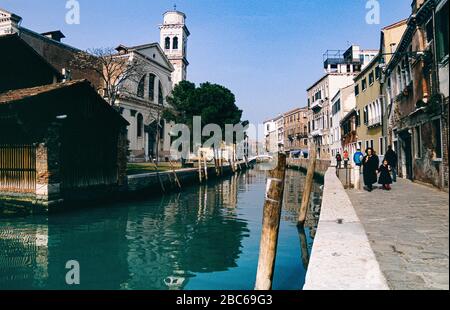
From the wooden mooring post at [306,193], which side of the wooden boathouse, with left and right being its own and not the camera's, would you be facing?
front

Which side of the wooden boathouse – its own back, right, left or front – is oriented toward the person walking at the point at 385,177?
front

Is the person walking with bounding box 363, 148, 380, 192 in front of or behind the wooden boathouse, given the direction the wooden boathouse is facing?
in front

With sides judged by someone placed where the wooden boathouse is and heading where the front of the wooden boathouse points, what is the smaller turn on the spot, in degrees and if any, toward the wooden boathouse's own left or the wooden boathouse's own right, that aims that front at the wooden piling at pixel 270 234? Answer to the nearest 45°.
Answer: approximately 45° to the wooden boathouse's own right

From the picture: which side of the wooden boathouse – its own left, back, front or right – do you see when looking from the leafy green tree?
left

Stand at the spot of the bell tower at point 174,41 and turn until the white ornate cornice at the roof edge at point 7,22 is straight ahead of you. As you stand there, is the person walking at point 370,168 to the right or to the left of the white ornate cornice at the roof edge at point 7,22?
left

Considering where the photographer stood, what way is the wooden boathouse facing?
facing the viewer and to the right of the viewer
